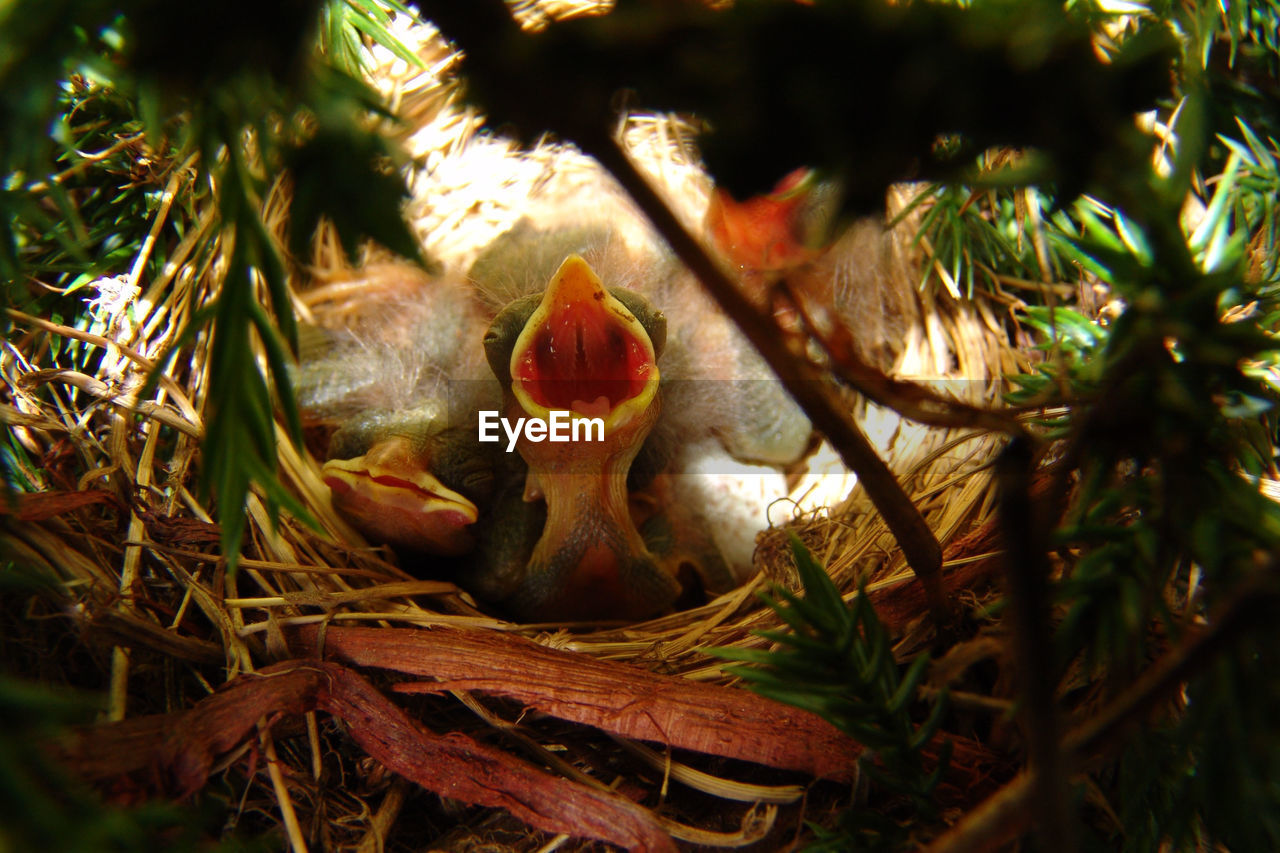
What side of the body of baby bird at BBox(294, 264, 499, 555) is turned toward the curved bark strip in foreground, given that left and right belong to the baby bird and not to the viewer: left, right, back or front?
front

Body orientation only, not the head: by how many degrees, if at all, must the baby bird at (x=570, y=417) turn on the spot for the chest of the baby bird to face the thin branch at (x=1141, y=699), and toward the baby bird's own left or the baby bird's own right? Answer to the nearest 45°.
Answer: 0° — it already faces it

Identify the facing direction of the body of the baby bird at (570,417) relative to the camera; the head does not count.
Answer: toward the camera

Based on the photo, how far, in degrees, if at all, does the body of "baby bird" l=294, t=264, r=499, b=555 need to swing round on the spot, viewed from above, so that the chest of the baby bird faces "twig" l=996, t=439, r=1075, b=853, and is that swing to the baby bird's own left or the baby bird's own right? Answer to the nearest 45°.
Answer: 0° — it already faces it

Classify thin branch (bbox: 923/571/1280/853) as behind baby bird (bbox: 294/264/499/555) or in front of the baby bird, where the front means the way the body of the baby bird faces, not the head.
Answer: in front

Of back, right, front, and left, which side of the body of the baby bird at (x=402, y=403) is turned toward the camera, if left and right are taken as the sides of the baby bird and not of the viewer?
front
